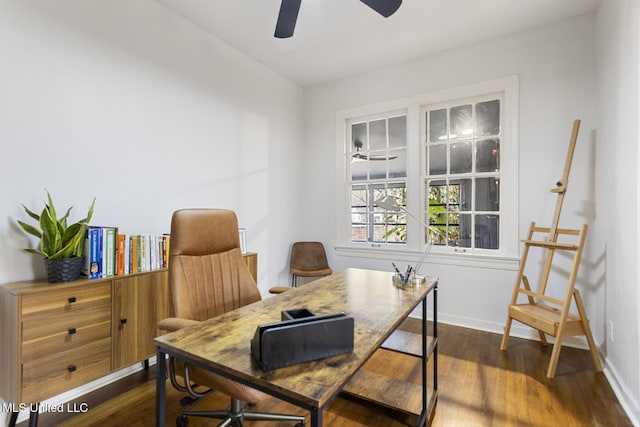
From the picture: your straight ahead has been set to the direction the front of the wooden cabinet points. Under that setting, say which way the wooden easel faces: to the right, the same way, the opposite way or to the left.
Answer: the opposite way

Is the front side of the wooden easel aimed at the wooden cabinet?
yes

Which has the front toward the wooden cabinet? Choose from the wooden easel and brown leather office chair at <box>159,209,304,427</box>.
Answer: the wooden easel

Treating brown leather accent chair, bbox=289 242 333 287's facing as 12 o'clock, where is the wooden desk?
The wooden desk is roughly at 12 o'clock from the brown leather accent chair.

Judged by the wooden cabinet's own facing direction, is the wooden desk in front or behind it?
in front

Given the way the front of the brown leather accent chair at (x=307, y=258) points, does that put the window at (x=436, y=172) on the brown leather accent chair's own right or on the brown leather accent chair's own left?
on the brown leather accent chair's own left

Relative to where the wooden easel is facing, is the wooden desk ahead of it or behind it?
ahead

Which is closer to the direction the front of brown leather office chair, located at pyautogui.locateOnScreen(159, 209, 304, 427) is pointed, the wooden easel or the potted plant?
the wooden easel

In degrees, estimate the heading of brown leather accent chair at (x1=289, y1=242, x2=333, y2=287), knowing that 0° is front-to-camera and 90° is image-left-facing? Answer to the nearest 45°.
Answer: approximately 0°

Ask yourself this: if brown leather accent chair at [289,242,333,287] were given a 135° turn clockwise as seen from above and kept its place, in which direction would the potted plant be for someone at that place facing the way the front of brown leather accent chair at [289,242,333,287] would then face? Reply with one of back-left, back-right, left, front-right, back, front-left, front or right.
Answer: left

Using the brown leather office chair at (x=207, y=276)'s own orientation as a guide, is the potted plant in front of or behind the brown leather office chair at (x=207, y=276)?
behind
